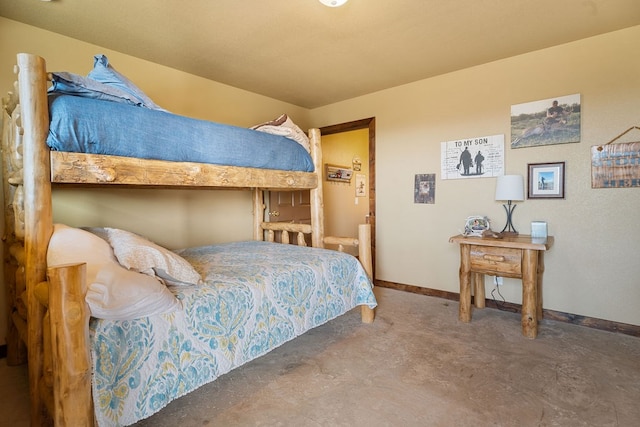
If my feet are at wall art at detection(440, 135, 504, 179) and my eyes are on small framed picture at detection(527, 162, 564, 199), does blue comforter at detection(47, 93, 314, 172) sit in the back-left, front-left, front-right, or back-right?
back-right

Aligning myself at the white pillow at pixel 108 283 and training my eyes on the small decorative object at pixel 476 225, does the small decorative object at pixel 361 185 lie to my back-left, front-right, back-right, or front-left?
front-left

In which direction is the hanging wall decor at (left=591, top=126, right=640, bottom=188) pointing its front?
toward the camera

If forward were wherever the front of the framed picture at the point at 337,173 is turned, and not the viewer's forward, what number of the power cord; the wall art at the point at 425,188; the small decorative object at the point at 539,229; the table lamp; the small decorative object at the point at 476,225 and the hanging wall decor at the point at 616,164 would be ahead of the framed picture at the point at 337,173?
6

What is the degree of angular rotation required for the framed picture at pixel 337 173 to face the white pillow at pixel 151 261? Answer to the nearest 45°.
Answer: approximately 45° to its right

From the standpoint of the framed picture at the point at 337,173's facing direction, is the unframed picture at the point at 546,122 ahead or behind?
ahead

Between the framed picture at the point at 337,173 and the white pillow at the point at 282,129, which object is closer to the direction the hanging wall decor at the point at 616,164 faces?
the white pillow

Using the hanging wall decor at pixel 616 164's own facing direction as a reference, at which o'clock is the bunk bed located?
The bunk bed is roughly at 1 o'clock from the hanging wall decor.

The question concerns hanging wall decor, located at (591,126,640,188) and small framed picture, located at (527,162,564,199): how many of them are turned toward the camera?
2

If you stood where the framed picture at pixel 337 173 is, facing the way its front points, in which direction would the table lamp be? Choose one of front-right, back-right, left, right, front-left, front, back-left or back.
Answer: front

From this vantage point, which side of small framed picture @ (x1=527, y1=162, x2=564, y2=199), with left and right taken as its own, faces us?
front

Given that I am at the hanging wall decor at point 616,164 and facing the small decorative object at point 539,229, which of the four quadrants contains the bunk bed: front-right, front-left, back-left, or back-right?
front-left
